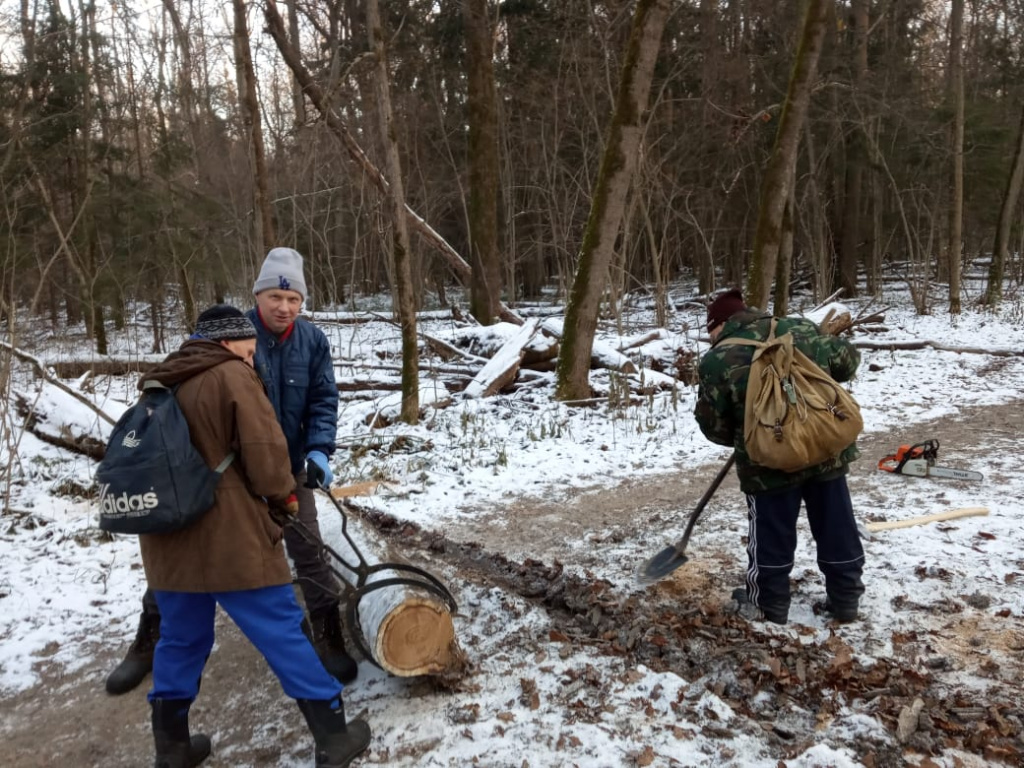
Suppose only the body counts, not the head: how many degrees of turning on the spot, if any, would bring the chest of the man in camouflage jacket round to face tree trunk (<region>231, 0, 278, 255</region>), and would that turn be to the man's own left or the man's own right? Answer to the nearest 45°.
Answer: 0° — they already face it

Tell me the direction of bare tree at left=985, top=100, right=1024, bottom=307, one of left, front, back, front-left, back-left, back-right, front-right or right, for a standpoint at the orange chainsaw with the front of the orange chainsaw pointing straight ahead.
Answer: left

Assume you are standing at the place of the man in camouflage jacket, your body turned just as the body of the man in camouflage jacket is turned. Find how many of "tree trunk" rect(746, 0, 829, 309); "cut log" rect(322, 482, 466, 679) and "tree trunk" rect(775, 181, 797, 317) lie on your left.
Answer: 1

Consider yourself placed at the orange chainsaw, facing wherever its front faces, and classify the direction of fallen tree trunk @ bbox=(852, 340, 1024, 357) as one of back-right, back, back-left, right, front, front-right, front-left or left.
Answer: left

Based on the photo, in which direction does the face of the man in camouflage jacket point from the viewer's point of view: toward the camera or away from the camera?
away from the camera

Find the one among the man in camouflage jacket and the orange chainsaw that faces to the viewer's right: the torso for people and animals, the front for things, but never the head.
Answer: the orange chainsaw

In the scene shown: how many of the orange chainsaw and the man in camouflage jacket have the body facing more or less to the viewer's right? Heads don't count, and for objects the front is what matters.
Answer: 1

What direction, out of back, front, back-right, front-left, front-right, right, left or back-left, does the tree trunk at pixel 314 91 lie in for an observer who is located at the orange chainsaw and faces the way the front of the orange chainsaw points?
back

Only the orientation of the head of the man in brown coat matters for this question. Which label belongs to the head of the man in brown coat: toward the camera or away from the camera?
away from the camera

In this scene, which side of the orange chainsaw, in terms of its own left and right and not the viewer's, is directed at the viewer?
right

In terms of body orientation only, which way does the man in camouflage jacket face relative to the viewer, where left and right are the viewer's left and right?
facing away from the viewer and to the left of the viewer

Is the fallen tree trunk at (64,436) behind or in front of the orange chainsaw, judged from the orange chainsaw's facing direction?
behind

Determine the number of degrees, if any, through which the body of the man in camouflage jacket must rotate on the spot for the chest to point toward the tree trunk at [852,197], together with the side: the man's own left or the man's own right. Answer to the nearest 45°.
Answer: approximately 45° to the man's own right

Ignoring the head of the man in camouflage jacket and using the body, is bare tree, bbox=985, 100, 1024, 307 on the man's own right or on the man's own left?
on the man's own right
